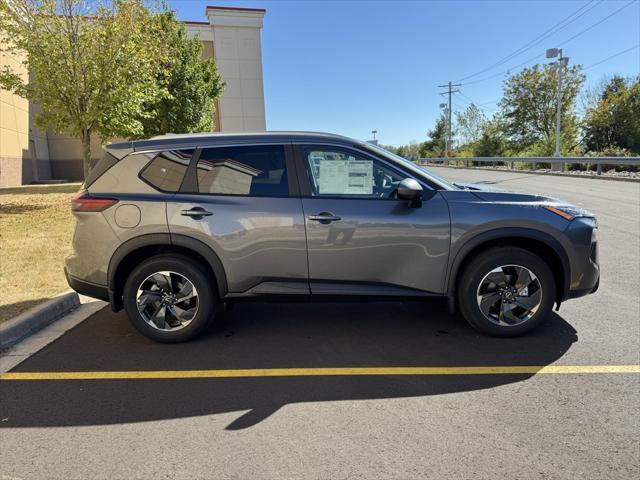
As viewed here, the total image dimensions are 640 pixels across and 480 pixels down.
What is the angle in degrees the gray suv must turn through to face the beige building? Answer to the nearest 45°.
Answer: approximately 90° to its left

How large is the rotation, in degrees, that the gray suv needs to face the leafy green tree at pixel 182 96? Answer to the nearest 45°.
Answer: approximately 90° to its left

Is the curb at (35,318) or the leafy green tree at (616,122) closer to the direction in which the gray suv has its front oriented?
the leafy green tree

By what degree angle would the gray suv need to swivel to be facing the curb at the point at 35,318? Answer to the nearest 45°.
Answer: approximately 180°

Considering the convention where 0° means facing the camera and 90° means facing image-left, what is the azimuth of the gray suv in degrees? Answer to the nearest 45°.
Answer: approximately 270°

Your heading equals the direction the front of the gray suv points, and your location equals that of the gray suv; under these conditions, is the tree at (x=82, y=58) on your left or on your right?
on your left
